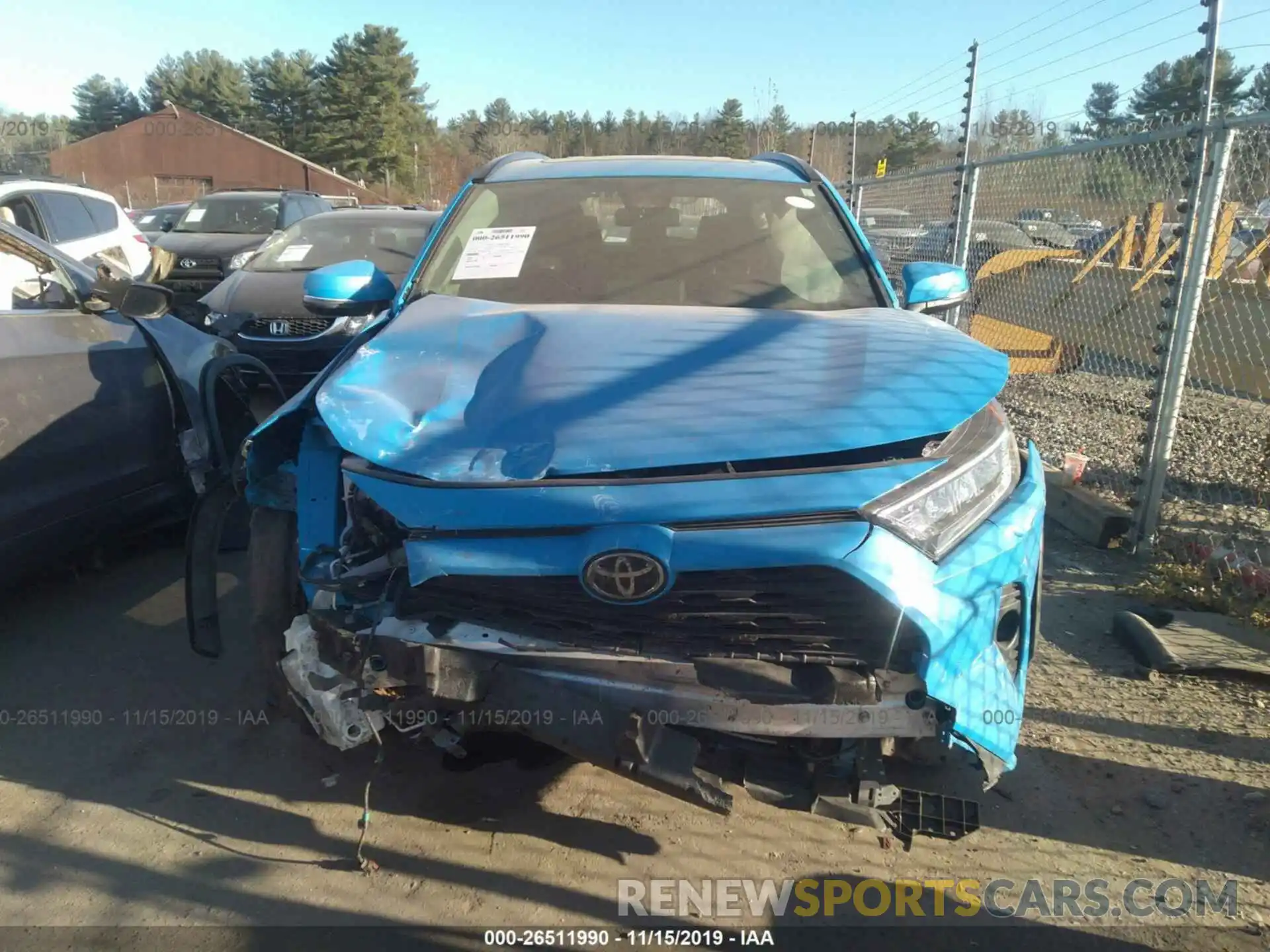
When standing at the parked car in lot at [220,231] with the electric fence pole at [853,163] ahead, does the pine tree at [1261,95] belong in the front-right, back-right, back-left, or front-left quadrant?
front-right

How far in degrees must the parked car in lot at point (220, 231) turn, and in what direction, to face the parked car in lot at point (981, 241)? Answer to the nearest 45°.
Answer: approximately 90° to its left

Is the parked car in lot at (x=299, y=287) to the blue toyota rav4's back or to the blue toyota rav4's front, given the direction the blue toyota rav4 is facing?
to the back

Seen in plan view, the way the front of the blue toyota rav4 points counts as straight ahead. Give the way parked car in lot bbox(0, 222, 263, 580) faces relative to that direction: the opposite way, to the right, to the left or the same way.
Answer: the opposite way

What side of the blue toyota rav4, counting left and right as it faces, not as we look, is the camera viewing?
front

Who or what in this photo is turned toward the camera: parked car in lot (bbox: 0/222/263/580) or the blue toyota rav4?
the blue toyota rav4

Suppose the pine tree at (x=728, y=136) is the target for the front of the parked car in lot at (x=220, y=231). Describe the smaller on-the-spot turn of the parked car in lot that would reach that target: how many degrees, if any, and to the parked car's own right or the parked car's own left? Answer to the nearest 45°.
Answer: approximately 180°

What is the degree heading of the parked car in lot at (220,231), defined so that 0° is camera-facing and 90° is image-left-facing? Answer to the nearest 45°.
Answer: approximately 45°

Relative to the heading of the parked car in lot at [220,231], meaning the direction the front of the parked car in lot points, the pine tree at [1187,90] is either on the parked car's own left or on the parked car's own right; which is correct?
on the parked car's own left

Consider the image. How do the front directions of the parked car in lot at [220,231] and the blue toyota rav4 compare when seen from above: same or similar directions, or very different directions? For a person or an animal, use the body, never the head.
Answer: same or similar directions

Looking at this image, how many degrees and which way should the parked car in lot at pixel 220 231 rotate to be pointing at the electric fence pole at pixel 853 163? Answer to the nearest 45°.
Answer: approximately 90° to its left

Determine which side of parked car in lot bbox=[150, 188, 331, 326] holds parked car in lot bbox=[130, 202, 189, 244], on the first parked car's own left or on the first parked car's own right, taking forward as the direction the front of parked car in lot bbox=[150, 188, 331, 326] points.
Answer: on the first parked car's own right

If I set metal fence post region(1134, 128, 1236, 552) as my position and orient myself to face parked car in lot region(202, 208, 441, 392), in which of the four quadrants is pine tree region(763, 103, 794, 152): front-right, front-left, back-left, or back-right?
front-right

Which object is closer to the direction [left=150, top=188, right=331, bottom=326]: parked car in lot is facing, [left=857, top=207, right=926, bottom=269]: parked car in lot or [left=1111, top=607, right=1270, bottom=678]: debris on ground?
the debris on ground

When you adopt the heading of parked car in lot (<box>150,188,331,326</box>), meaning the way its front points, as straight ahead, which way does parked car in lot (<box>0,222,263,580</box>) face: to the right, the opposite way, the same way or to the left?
the opposite way

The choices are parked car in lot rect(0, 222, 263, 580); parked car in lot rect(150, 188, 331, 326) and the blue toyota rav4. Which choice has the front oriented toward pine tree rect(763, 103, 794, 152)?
parked car in lot rect(0, 222, 263, 580)

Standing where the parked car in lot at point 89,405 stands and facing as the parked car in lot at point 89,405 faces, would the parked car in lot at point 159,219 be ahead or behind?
ahead

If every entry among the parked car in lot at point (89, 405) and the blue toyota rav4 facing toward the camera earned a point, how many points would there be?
1
